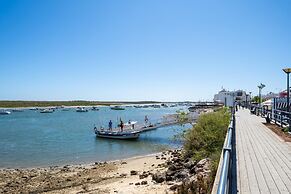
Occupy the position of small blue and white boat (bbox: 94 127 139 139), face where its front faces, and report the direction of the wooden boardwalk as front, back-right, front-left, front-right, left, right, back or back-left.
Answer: left

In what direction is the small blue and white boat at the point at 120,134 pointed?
to the viewer's left

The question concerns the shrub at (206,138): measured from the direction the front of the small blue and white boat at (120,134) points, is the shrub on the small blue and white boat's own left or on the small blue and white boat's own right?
on the small blue and white boat's own left
